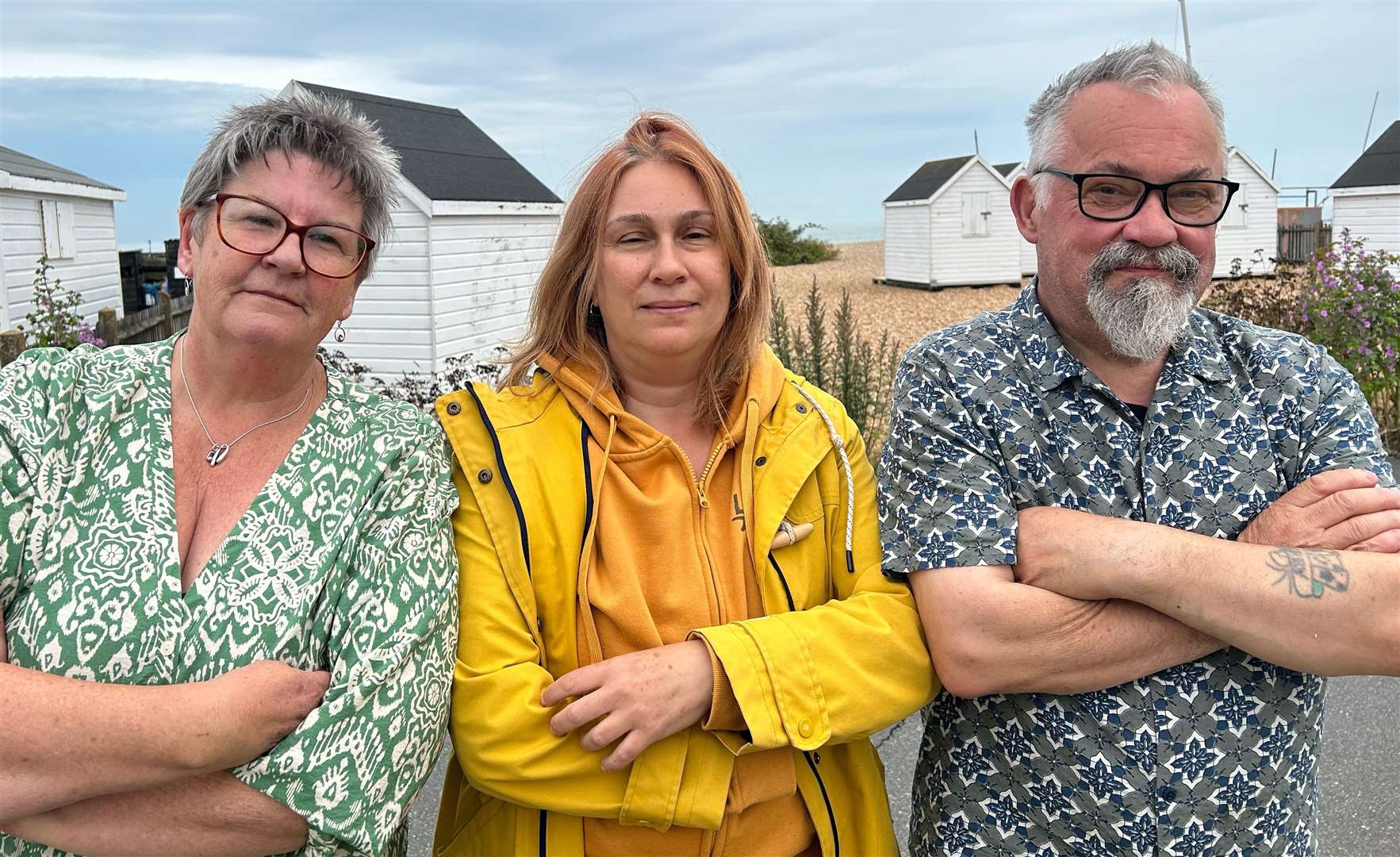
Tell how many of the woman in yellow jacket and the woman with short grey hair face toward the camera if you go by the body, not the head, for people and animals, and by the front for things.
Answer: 2

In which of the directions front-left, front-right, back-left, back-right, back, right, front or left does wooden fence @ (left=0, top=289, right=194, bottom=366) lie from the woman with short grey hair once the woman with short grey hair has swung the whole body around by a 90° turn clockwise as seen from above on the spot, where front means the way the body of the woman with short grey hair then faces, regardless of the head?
right

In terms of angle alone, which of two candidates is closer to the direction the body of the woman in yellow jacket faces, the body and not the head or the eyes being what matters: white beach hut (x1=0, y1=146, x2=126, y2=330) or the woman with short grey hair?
the woman with short grey hair

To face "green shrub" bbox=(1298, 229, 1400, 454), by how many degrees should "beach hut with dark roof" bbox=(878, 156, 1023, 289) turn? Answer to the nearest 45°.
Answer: approximately 45° to its right

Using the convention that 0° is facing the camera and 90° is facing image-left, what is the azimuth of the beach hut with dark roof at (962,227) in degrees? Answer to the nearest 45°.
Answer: approximately 315°

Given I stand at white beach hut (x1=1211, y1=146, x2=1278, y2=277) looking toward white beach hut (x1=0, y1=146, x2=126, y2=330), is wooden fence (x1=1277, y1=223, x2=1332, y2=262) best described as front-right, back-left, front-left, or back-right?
back-right

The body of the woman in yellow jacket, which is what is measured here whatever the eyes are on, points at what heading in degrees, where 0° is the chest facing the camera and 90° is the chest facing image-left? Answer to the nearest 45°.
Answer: approximately 0°

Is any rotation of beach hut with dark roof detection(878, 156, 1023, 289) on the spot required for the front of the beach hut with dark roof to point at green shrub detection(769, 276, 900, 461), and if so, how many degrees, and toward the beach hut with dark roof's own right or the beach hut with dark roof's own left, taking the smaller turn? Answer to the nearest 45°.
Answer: approximately 45° to the beach hut with dark roof's own right

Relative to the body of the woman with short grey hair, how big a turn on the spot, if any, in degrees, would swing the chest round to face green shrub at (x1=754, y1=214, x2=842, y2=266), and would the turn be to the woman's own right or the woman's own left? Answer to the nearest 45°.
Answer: approximately 135° to the woman's own left
